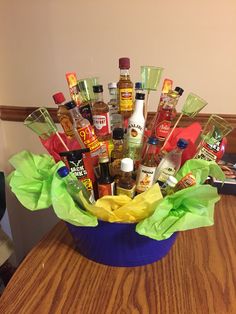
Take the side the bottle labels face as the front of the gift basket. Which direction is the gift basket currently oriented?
toward the camera
